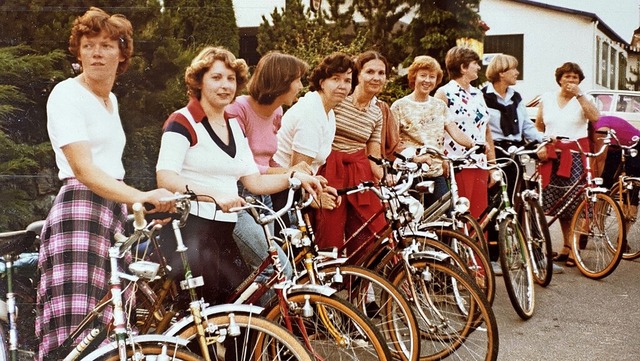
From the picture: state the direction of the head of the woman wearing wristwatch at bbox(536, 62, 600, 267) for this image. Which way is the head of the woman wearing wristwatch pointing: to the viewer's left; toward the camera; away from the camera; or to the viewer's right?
toward the camera

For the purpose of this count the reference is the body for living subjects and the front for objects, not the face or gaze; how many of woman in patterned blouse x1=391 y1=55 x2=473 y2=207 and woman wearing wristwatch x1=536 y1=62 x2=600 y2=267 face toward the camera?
2

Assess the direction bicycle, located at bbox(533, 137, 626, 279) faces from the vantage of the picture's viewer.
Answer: facing the viewer and to the right of the viewer

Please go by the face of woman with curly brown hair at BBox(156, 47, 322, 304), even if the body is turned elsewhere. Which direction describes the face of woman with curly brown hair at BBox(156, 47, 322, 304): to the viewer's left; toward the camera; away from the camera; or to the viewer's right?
toward the camera

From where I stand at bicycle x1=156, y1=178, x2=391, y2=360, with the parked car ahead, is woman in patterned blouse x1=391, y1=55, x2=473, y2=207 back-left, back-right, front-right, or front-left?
front-left

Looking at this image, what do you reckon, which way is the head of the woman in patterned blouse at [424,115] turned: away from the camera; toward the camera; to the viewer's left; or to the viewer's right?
toward the camera

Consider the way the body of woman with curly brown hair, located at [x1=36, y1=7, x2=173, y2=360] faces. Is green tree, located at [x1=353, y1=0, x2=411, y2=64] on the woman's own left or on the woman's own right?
on the woman's own left

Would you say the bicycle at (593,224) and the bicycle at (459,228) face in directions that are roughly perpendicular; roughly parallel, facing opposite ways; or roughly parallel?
roughly parallel

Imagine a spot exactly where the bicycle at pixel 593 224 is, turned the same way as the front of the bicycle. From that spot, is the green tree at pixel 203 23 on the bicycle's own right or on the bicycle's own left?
on the bicycle's own right

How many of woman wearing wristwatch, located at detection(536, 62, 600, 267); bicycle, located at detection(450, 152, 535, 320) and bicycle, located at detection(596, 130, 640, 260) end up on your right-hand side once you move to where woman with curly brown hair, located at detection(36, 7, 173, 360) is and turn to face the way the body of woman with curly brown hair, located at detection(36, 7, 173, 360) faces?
0

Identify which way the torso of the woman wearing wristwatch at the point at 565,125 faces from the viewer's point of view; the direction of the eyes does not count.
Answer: toward the camera

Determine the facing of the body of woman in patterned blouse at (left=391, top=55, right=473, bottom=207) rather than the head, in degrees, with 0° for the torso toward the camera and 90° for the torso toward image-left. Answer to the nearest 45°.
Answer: approximately 0°
